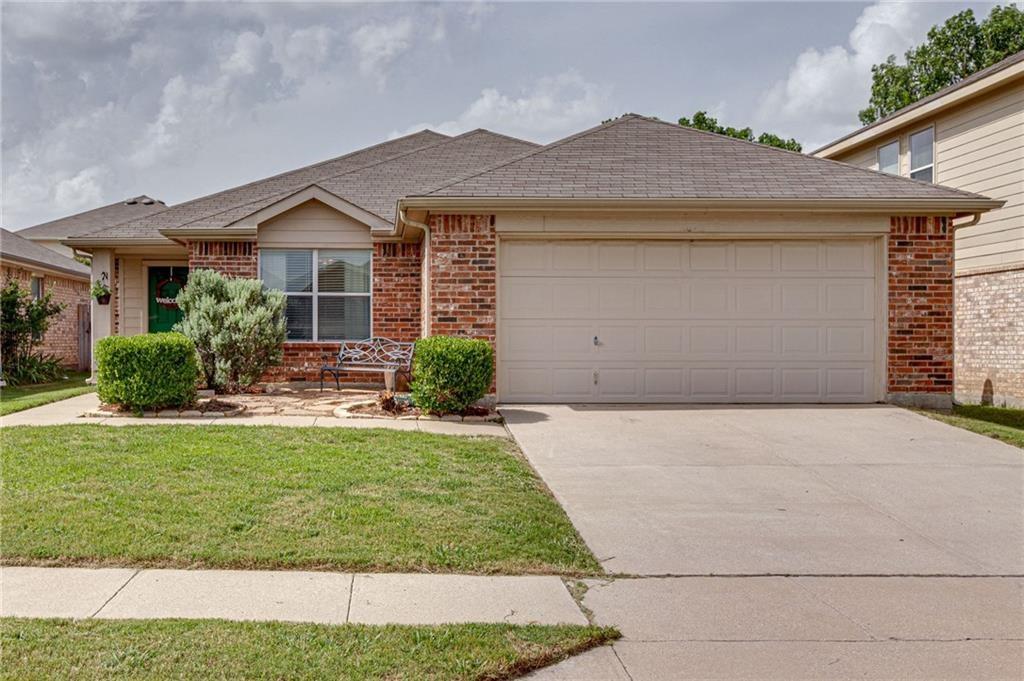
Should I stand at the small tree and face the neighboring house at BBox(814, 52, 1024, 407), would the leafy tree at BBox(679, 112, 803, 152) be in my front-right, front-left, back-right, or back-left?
front-left

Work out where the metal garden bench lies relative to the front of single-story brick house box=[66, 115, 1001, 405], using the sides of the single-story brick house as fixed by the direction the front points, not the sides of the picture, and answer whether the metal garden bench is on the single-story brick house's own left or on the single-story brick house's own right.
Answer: on the single-story brick house's own right

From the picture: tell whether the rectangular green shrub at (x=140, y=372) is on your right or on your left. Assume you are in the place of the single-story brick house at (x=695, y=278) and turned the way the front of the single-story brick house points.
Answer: on your right

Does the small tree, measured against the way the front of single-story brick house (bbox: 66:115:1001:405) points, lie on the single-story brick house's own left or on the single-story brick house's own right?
on the single-story brick house's own right

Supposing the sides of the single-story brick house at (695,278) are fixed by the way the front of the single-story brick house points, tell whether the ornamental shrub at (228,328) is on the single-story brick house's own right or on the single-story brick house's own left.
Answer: on the single-story brick house's own right

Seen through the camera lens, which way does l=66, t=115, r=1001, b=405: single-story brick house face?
facing the viewer

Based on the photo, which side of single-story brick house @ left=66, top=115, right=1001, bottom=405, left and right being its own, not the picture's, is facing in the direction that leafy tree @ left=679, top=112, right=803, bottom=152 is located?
back
